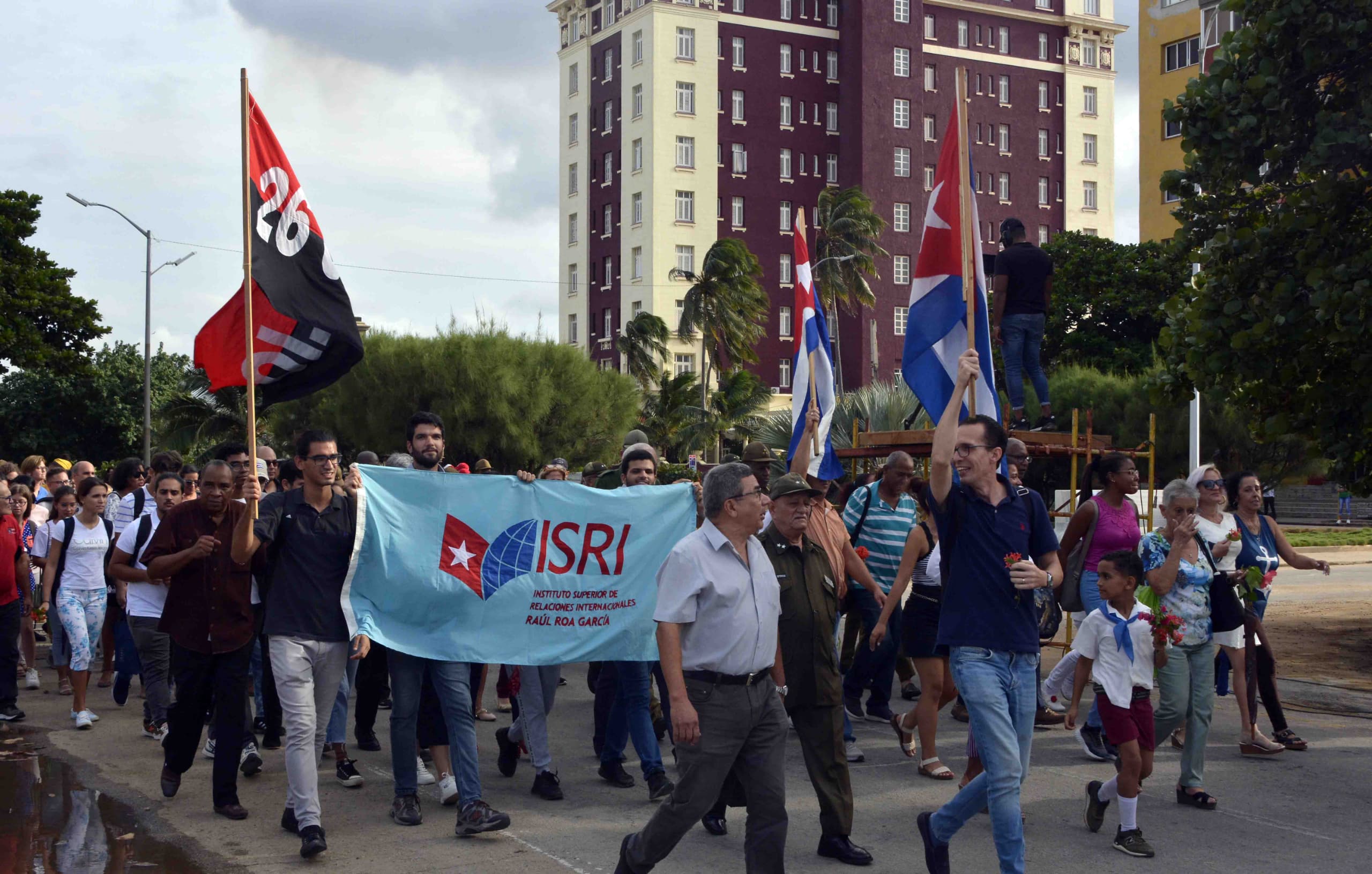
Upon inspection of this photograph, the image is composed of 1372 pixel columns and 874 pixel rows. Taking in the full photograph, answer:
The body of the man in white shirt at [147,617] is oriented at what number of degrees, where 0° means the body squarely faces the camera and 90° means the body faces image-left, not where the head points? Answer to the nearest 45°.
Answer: approximately 315°

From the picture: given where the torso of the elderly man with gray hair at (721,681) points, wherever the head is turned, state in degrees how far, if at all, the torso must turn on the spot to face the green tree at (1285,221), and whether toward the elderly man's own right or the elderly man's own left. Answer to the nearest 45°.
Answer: approximately 90° to the elderly man's own left

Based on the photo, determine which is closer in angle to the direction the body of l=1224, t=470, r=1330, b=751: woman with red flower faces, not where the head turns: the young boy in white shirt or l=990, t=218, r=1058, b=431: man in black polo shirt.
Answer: the young boy in white shirt

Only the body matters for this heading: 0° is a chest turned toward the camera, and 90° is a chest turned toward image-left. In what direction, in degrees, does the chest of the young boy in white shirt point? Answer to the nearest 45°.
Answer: approximately 315°

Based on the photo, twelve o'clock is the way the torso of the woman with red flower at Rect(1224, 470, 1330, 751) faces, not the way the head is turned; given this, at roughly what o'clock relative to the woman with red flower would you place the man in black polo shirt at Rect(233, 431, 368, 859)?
The man in black polo shirt is roughly at 3 o'clock from the woman with red flower.

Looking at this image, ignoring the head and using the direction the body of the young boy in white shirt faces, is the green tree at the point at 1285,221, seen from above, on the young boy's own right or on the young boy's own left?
on the young boy's own left

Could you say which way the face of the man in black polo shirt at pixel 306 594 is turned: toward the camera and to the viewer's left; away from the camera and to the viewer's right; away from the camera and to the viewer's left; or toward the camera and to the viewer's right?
toward the camera and to the viewer's right

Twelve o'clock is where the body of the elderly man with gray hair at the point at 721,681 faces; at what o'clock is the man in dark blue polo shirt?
The man in dark blue polo shirt is roughly at 10 o'clock from the elderly man with gray hair.

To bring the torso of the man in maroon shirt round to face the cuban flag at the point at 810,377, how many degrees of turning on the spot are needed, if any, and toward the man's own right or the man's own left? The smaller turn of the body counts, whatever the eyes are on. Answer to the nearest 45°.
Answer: approximately 90° to the man's own left
